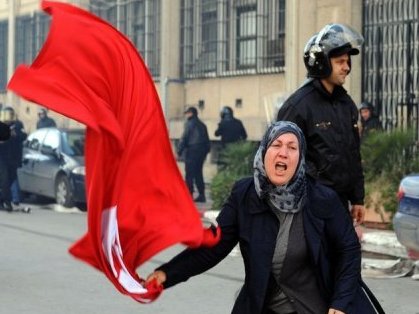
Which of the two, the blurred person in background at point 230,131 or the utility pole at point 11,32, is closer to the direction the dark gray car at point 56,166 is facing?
the blurred person in background

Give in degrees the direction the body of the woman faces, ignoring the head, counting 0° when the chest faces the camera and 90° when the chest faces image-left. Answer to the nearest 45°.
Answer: approximately 0°

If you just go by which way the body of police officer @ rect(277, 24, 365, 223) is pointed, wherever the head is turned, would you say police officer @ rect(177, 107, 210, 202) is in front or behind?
behind

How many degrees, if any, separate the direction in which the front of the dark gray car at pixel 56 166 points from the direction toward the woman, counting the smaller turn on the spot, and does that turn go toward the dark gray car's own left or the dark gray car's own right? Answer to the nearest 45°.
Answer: approximately 45° to the dark gray car's own right

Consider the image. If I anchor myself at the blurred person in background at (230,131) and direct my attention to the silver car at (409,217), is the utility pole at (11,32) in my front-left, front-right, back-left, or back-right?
back-right

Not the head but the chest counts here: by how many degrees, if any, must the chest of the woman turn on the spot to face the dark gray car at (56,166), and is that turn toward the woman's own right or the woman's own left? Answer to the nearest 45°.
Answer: approximately 180°

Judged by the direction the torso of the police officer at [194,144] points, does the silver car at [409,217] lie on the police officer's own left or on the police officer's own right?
on the police officer's own left

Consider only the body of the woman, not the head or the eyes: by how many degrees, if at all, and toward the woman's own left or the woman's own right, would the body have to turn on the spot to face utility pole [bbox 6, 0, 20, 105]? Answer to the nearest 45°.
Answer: approximately 180°
